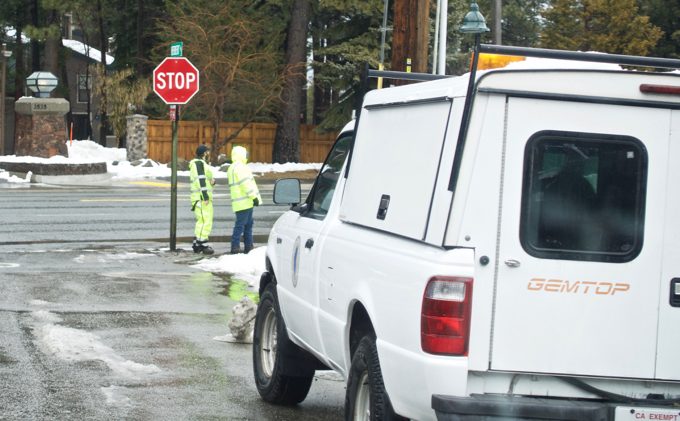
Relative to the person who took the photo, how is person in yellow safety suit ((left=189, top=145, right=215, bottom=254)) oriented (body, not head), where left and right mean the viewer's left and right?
facing to the right of the viewer

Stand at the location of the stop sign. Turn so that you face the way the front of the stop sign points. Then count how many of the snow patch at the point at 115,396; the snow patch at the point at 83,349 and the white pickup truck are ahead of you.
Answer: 3

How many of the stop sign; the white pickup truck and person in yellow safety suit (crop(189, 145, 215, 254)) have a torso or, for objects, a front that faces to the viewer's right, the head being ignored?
1

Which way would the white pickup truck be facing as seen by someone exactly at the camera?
facing away from the viewer and to the left of the viewer

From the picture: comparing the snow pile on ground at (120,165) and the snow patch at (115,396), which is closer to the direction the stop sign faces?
the snow patch

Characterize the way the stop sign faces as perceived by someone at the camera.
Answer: facing the viewer

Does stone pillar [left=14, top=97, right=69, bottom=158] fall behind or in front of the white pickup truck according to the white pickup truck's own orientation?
in front

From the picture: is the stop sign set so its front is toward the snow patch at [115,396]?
yes

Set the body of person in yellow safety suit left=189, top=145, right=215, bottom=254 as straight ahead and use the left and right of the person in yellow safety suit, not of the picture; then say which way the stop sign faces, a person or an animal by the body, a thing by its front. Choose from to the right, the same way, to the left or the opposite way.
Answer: to the right

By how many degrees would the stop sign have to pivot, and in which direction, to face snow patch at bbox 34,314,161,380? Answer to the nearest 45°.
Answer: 0° — it already faces it

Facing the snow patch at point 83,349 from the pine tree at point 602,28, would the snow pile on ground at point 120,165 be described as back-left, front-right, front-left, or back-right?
front-right

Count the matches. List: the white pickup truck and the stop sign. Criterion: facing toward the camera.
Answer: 1

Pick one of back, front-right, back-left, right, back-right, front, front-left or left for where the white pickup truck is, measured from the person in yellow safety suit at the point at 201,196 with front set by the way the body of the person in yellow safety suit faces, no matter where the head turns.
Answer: right

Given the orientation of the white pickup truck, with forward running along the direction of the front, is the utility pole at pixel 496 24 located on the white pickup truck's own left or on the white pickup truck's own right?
on the white pickup truck's own right
